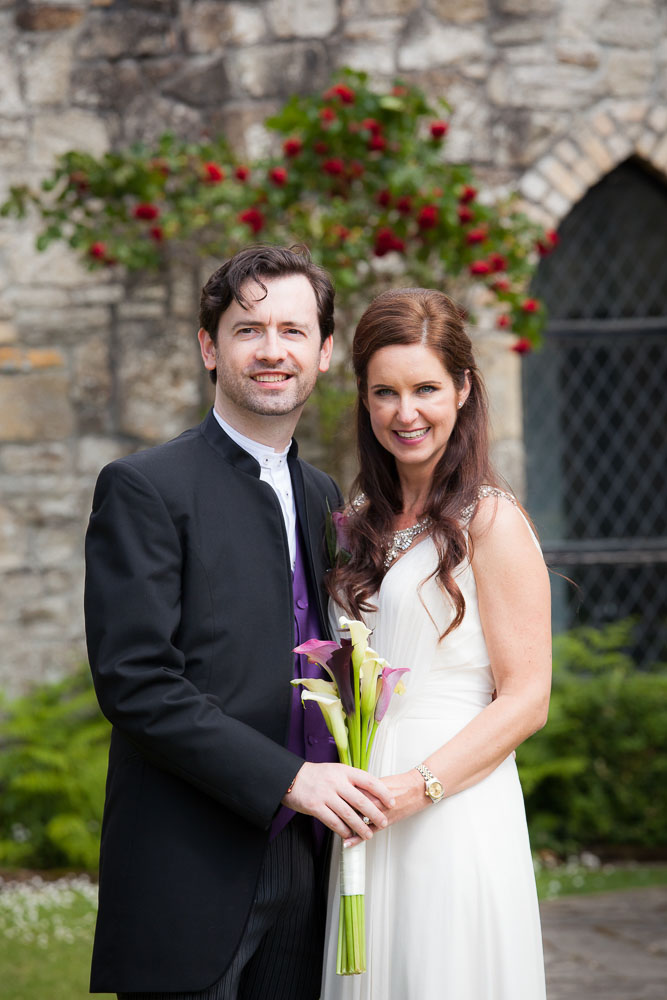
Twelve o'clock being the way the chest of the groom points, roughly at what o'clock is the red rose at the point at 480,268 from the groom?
The red rose is roughly at 8 o'clock from the groom.

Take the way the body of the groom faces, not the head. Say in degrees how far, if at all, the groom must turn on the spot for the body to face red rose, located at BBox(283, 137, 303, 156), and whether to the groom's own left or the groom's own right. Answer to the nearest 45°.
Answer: approximately 135° to the groom's own left

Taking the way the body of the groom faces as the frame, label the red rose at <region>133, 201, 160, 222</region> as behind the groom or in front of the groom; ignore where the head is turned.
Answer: behind

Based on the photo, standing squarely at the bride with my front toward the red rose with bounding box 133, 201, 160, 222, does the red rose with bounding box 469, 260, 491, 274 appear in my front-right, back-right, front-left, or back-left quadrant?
front-right

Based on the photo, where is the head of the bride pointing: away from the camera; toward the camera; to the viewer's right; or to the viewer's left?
toward the camera

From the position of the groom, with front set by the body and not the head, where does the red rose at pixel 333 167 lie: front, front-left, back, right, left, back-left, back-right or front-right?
back-left

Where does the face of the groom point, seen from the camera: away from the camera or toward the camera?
toward the camera

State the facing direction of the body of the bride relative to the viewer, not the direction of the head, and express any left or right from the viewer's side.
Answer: facing the viewer and to the left of the viewer

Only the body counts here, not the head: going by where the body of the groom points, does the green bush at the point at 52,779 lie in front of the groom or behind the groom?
behind

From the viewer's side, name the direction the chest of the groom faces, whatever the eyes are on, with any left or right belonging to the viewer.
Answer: facing the viewer and to the right of the viewer

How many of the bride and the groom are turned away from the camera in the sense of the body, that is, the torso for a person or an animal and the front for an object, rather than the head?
0
